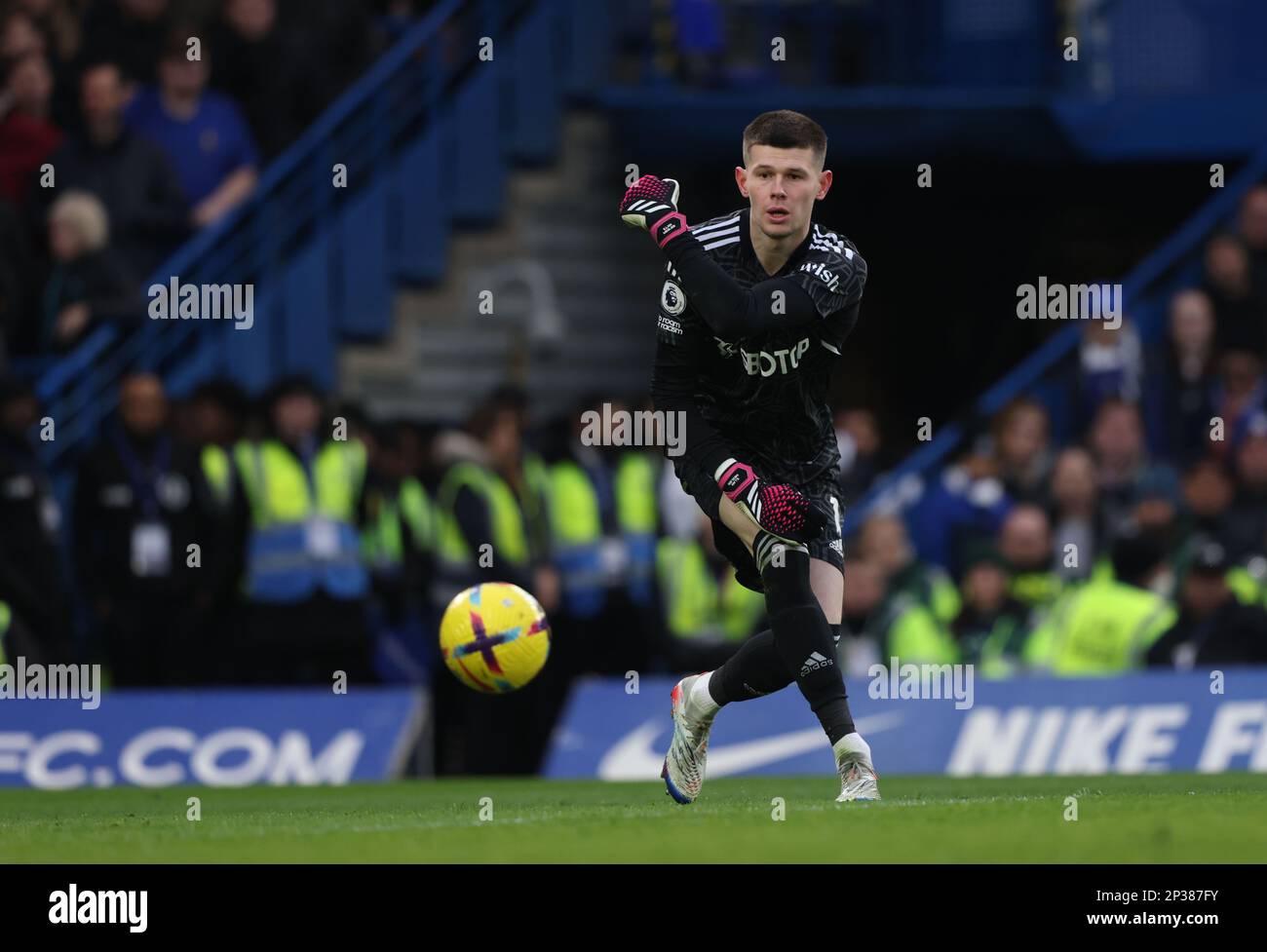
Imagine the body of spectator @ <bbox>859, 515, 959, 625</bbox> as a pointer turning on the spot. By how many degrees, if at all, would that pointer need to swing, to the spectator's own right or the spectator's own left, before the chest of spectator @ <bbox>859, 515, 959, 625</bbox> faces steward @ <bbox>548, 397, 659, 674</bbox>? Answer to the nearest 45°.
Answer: approximately 45° to the spectator's own right

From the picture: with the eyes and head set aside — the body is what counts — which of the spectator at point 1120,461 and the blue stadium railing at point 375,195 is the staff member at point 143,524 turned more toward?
the spectator

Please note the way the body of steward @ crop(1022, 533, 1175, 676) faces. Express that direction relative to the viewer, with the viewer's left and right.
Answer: facing away from the viewer and to the right of the viewer

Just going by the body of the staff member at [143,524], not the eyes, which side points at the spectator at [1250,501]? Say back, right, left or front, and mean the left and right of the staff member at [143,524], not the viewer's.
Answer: left

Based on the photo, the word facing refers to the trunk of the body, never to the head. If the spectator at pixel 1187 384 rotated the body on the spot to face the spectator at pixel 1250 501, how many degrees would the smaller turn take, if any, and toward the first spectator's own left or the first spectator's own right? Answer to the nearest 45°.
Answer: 0° — they already face them

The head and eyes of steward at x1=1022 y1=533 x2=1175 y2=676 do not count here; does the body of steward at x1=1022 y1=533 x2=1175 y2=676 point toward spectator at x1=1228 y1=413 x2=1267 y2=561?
yes

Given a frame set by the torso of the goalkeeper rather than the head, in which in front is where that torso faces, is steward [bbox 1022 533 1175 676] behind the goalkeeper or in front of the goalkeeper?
behind

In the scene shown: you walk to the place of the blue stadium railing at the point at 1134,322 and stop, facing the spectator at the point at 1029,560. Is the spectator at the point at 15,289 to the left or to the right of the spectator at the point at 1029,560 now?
right
